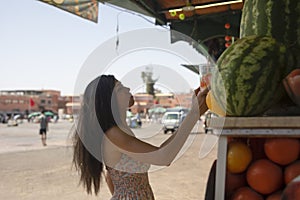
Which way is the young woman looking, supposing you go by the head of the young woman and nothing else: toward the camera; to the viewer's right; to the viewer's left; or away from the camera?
to the viewer's right

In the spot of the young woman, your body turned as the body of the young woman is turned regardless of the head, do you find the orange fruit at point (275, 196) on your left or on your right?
on your right

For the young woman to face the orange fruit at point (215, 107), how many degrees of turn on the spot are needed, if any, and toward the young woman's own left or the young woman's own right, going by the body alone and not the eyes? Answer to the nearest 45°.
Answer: approximately 45° to the young woman's own right

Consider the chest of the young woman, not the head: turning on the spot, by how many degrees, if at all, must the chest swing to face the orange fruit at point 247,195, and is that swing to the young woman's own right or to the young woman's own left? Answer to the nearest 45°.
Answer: approximately 45° to the young woman's own right

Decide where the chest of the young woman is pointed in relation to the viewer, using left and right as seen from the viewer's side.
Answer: facing to the right of the viewer

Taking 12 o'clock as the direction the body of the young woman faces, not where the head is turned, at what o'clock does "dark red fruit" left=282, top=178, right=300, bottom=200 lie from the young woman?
The dark red fruit is roughly at 2 o'clock from the young woman.

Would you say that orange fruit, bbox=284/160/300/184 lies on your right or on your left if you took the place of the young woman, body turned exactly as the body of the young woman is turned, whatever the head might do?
on your right
